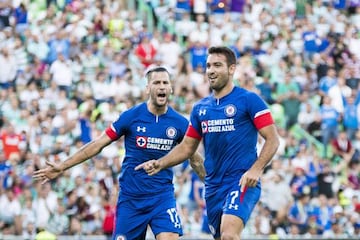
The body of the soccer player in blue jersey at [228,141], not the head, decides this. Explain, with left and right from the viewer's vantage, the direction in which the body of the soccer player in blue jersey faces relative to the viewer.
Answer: facing the viewer and to the left of the viewer

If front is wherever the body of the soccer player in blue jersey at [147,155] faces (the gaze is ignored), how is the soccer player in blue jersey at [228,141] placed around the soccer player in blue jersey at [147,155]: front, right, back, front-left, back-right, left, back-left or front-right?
front-left

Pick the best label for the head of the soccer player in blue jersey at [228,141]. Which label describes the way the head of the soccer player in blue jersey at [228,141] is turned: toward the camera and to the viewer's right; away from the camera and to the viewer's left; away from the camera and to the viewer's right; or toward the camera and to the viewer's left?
toward the camera and to the viewer's left

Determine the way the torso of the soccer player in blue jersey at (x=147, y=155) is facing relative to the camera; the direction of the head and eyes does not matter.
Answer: toward the camera

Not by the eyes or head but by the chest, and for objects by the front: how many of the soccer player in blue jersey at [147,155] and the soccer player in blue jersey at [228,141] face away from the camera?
0

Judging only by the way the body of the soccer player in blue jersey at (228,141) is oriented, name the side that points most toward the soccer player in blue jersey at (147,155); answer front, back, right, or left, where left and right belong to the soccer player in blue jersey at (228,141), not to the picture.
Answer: right
